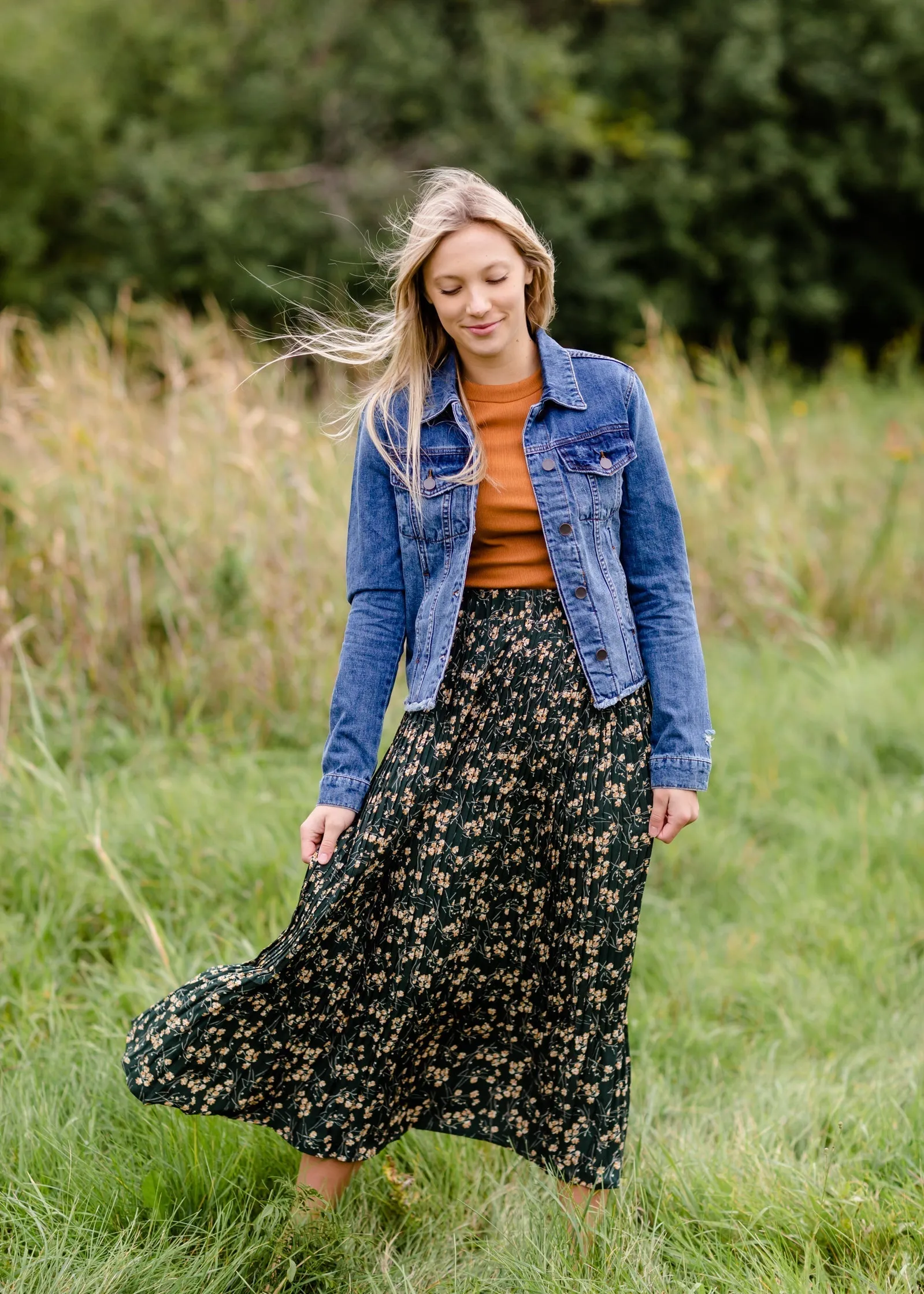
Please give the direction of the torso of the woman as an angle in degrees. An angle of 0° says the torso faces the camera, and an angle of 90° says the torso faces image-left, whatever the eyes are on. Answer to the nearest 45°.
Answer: approximately 0°
